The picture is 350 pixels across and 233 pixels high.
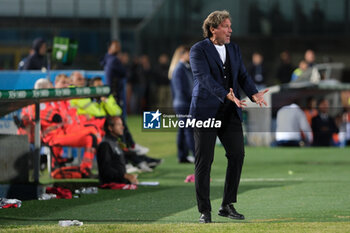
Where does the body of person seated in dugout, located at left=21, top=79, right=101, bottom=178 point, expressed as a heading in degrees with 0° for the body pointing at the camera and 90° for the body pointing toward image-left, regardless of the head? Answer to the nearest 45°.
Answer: approximately 270°

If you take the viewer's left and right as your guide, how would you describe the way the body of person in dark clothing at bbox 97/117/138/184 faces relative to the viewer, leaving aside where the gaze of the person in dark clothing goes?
facing to the right of the viewer

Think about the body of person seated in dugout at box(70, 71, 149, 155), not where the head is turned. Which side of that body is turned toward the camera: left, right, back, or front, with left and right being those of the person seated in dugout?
right

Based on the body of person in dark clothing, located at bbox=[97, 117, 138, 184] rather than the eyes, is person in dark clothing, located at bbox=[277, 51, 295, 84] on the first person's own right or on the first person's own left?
on the first person's own left

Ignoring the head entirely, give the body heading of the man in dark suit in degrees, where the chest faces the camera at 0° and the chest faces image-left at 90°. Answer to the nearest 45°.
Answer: approximately 315°
